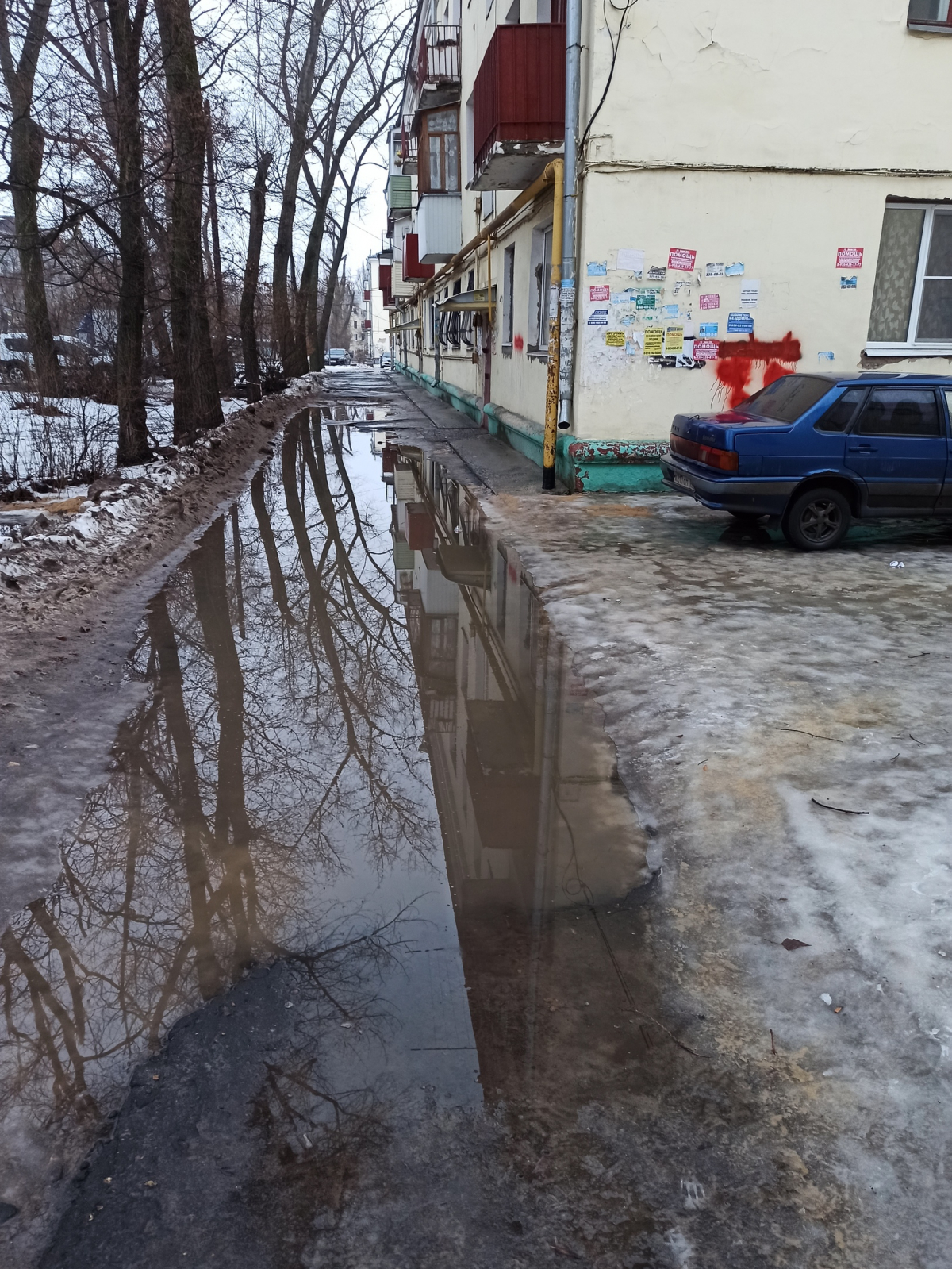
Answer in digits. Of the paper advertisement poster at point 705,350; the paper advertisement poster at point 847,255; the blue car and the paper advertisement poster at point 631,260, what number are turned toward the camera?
3

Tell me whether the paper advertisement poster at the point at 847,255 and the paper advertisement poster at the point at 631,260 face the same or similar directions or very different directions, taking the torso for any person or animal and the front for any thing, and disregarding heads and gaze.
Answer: same or similar directions

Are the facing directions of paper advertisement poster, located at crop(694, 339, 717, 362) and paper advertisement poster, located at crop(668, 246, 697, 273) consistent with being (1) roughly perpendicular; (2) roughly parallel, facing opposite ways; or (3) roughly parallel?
roughly parallel

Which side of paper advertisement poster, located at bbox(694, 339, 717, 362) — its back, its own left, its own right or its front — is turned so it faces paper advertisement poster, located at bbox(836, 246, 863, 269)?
left

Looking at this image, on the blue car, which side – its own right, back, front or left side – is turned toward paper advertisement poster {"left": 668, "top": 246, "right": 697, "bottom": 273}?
left

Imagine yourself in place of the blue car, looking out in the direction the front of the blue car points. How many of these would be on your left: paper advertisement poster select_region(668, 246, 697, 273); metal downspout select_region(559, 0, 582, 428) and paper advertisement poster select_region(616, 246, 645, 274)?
3

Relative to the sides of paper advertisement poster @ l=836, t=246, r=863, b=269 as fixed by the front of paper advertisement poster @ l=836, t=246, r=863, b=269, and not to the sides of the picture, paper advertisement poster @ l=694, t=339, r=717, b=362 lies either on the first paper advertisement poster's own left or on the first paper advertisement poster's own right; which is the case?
on the first paper advertisement poster's own right

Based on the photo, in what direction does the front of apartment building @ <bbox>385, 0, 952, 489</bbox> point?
to the viewer's left

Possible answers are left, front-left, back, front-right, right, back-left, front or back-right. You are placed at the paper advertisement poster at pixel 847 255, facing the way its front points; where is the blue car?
front

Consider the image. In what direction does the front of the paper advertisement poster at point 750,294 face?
toward the camera

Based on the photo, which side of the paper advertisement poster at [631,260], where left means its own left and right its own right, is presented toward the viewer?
front

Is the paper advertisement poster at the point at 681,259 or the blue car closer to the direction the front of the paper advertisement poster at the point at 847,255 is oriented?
the blue car

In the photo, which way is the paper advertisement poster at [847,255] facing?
toward the camera

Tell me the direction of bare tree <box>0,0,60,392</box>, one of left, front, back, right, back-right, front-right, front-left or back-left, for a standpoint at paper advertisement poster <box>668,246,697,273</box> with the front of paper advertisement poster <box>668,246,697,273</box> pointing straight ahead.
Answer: right
